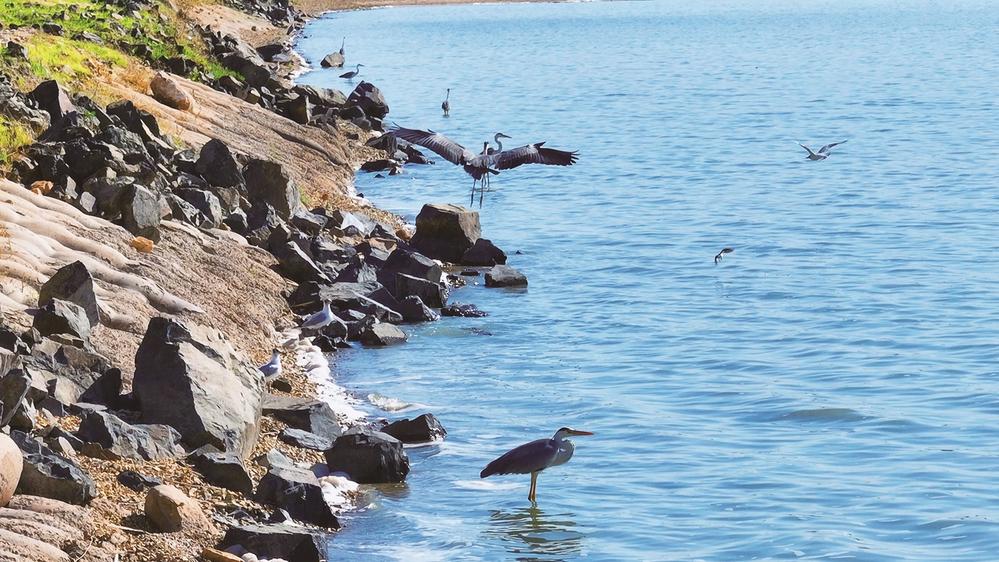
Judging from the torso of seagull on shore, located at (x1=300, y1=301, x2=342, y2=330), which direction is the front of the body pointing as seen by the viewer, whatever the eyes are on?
to the viewer's right

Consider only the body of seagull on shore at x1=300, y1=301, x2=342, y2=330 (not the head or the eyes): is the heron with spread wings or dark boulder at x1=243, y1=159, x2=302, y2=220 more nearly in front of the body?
the heron with spread wings

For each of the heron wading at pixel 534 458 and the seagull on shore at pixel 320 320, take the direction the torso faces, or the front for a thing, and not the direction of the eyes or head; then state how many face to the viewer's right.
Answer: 2

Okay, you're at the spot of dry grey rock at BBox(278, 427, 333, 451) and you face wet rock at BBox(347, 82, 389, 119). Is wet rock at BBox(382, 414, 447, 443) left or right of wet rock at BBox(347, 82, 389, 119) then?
right

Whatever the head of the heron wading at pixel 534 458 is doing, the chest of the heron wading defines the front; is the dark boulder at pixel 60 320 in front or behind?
behind

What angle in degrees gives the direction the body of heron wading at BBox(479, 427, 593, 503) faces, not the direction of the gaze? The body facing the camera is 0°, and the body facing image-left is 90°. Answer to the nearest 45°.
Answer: approximately 270°
